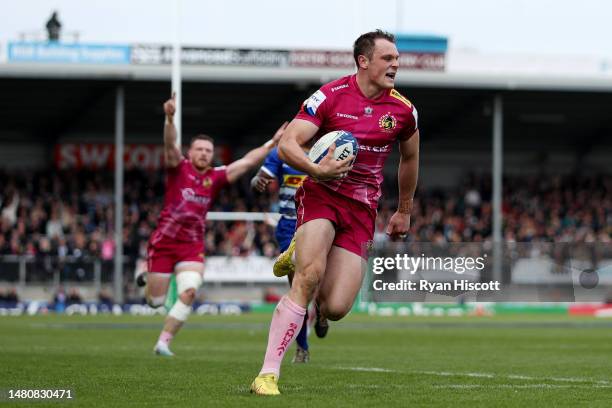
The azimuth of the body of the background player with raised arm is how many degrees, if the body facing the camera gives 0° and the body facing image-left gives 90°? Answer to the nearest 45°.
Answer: approximately 0°

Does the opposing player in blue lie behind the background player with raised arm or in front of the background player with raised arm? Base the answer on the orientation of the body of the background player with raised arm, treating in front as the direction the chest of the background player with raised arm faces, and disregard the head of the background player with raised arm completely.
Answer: in front
